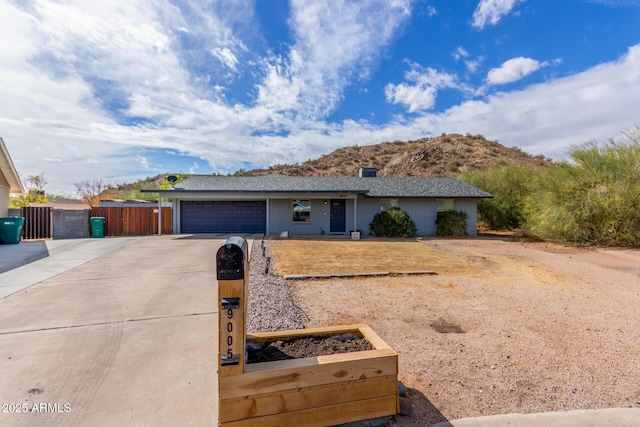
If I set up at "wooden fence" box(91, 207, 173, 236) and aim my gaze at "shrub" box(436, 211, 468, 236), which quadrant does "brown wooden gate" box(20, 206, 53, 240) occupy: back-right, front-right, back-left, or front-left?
back-right

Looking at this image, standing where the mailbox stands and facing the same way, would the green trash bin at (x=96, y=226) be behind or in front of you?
behind

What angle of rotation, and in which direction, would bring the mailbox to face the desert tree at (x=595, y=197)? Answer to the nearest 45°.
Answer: approximately 135° to its left

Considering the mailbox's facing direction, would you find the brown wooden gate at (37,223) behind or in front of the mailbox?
behind

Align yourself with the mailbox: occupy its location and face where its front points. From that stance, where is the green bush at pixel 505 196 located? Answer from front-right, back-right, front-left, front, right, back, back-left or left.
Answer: back-left

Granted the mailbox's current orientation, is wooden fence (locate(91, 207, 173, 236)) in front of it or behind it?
behind

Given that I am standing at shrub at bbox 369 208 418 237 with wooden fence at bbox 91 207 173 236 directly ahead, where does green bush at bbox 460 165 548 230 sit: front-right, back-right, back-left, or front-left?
back-right

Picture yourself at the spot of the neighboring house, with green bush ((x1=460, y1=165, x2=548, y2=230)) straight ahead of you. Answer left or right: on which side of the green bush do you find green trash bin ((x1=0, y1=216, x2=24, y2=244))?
right

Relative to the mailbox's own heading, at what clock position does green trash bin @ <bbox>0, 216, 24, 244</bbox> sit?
The green trash bin is roughly at 5 o'clock from the mailbox.

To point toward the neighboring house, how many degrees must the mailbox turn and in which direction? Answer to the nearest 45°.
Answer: approximately 135° to its right

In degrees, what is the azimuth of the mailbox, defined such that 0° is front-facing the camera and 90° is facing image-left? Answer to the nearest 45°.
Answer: approximately 0°

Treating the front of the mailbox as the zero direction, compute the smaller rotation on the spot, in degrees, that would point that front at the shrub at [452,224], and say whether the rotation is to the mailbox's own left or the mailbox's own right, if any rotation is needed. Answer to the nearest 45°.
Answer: approximately 135° to the mailbox's own left
